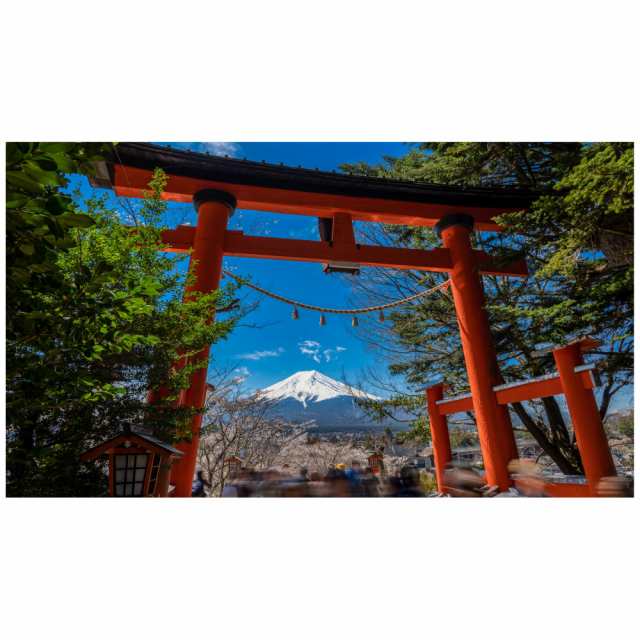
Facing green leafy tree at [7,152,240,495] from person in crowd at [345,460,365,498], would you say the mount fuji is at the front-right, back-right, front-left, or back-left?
back-right
